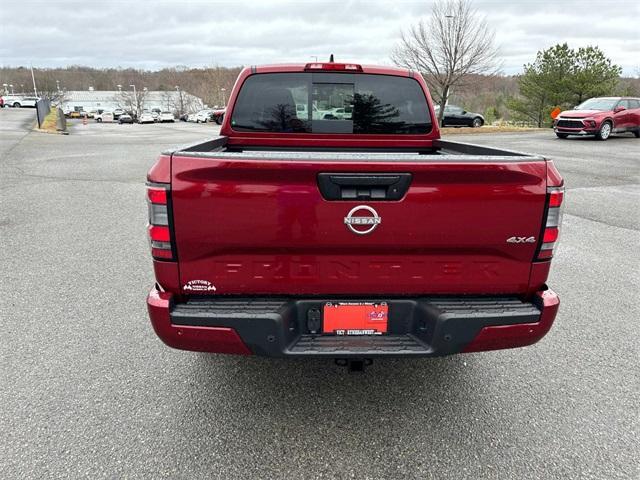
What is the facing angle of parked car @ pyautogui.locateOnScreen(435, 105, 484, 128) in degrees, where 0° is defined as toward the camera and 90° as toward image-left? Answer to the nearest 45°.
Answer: approximately 270°

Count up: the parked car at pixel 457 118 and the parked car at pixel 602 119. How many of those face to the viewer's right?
1

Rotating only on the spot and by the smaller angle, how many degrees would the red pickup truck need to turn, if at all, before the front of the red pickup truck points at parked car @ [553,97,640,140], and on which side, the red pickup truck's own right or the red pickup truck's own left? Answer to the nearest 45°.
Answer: approximately 45° to the red pickup truck's own right

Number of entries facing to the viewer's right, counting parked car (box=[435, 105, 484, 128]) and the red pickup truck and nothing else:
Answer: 1

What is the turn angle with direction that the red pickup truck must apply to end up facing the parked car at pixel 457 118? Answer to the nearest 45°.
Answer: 0° — it already faces it

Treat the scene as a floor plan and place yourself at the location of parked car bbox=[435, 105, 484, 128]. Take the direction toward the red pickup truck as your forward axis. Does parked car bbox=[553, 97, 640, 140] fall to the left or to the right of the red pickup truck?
left

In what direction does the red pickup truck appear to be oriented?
away from the camera

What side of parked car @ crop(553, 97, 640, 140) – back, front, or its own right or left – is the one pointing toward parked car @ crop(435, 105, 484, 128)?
right

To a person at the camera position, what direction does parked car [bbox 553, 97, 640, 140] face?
facing the viewer and to the left of the viewer

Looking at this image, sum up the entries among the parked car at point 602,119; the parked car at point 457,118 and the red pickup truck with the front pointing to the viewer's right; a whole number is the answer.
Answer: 1

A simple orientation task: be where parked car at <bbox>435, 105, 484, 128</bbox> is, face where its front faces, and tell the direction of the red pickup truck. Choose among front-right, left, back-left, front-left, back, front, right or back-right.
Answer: right

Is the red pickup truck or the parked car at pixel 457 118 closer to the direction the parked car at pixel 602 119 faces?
the red pickup truck

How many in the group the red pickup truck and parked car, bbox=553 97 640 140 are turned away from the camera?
1
